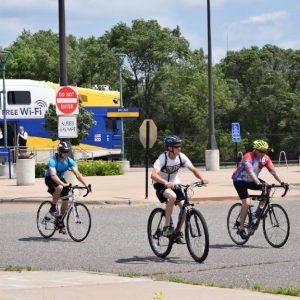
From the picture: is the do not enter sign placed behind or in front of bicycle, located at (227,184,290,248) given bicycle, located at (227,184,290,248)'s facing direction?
behind

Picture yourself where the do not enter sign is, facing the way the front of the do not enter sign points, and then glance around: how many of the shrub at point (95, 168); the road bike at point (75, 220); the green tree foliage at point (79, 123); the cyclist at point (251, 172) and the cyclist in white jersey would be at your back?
2

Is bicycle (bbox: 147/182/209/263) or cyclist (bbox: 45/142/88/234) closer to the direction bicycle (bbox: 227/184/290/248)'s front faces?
the bicycle

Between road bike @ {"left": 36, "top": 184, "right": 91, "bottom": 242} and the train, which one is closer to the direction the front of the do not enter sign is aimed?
the road bike
